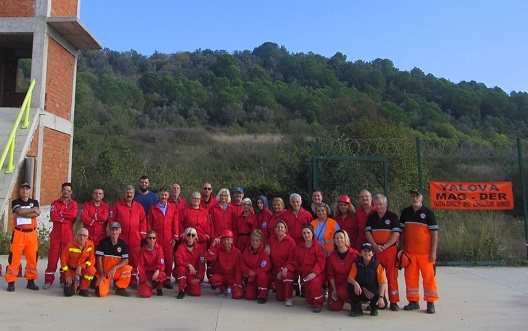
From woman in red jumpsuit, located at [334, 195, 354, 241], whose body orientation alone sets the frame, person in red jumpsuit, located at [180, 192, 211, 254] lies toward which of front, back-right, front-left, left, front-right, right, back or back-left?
right

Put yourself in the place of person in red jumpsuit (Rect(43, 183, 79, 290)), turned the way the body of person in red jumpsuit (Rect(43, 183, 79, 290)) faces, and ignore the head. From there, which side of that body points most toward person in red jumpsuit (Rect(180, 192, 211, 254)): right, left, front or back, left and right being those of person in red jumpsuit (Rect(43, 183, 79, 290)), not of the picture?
left

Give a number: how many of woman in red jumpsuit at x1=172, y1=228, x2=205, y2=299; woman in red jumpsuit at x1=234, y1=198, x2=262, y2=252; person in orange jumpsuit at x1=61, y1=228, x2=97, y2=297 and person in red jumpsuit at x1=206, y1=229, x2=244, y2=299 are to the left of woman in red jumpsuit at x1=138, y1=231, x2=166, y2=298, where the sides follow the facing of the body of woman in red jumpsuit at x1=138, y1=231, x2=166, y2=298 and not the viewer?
3

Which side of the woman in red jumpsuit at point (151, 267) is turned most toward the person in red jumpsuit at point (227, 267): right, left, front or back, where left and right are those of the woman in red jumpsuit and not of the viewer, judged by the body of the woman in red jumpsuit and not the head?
left

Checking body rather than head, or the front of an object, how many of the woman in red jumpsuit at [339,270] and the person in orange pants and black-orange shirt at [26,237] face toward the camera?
2

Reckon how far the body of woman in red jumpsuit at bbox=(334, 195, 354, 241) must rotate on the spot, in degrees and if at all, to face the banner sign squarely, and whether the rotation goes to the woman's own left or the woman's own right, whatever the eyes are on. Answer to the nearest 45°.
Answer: approximately 135° to the woman's own left

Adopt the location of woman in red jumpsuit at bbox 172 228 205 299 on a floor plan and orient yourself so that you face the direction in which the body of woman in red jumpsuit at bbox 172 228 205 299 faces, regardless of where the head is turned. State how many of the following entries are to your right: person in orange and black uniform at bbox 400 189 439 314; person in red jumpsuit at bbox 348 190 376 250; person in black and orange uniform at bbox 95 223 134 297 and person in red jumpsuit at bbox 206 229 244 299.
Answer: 1

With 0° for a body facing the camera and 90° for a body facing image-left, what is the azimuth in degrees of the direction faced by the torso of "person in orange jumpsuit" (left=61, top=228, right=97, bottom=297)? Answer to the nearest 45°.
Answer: approximately 0°

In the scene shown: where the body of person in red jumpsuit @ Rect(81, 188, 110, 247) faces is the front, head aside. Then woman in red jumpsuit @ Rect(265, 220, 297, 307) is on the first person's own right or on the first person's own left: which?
on the first person's own left
